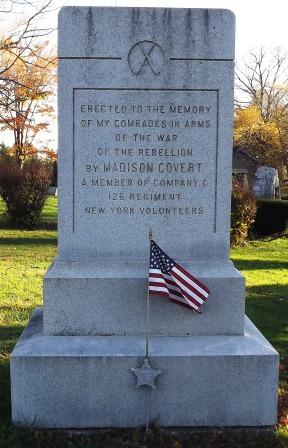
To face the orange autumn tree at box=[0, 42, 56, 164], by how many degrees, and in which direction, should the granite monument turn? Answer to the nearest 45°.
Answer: approximately 180°

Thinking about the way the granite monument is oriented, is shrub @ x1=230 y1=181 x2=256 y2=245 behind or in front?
behind

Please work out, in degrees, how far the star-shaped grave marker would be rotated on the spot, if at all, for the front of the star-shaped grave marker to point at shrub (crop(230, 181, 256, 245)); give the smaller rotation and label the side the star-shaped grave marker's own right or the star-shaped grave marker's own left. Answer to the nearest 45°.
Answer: approximately 180°

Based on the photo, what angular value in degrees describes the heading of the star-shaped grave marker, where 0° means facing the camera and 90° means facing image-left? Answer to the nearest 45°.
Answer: approximately 0°

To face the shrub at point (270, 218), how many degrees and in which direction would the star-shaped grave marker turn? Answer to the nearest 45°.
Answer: approximately 180°

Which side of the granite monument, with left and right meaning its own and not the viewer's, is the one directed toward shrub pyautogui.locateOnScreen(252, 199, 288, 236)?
back
